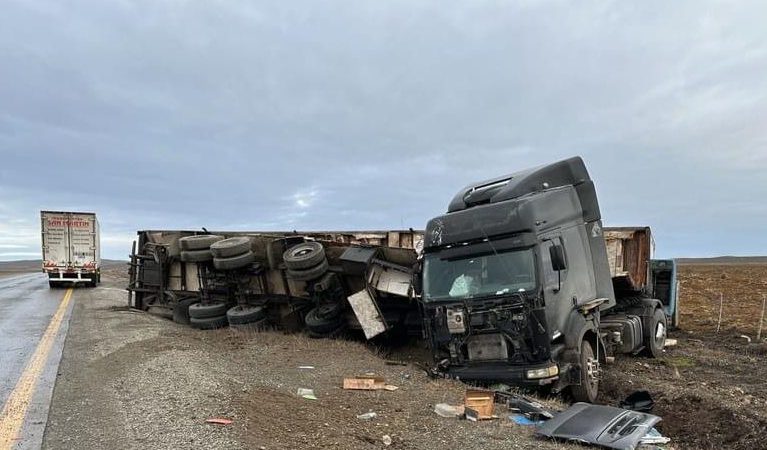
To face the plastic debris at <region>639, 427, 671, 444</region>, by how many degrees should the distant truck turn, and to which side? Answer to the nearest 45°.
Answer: approximately 180°

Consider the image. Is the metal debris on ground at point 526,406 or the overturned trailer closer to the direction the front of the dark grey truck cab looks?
the metal debris on ground

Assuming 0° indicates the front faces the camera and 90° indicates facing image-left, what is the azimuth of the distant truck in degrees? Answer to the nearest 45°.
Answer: approximately 180°

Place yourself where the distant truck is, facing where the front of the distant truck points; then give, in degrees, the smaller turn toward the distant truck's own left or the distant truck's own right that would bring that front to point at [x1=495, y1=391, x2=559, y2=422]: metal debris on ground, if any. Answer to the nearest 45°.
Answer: approximately 180°

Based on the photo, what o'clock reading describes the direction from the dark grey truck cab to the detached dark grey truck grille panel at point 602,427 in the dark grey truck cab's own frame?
The detached dark grey truck grille panel is roughly at 10 o'clock from the dark grey truck cab.

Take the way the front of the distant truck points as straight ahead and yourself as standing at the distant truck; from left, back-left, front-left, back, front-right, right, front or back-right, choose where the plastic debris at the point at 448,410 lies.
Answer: back

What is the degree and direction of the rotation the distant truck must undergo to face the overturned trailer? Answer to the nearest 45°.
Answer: approximately 180°

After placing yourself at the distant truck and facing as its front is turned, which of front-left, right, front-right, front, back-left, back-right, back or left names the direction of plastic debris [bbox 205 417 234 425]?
back

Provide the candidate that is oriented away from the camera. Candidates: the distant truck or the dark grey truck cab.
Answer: the distant truck

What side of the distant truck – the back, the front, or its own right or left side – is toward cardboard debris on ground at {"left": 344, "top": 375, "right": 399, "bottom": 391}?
back

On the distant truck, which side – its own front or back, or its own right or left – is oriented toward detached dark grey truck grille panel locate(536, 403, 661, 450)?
back

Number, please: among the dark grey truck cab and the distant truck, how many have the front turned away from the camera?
1

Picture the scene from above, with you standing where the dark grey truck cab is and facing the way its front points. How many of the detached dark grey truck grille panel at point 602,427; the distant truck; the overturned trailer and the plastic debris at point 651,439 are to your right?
2
